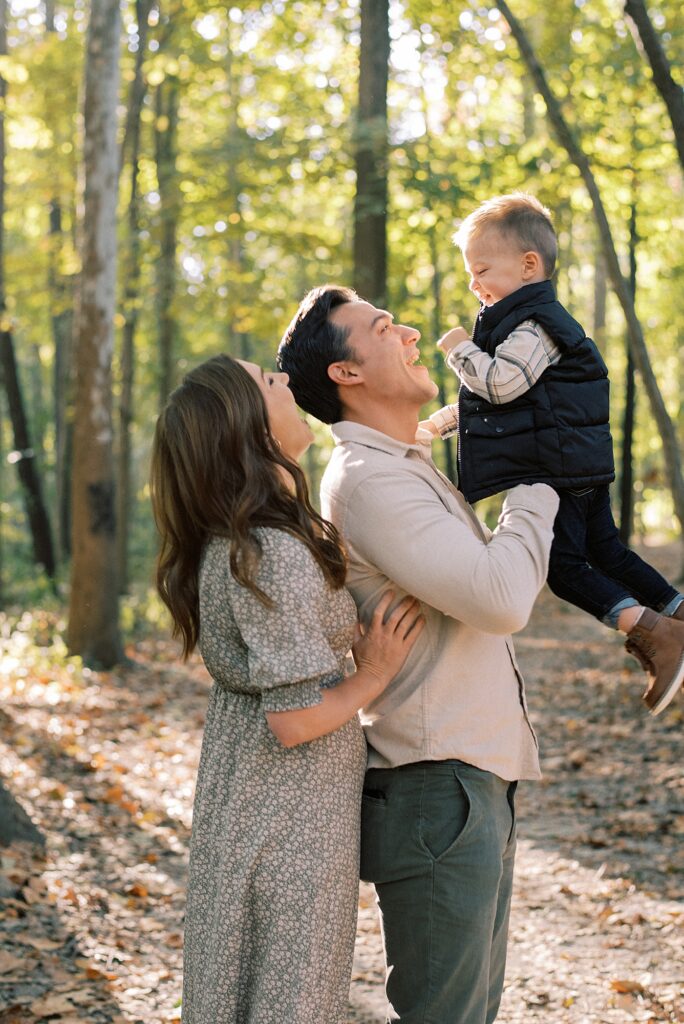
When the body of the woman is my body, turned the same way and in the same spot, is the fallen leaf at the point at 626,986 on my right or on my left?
on my left

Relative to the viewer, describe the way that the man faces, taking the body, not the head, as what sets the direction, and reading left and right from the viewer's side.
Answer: facing to the right of the viewer

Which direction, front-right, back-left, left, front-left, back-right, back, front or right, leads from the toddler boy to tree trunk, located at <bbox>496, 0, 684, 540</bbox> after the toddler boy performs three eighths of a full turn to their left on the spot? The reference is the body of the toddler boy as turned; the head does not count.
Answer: back-left

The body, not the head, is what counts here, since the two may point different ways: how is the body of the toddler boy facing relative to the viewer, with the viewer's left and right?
facing to the left of the viewer

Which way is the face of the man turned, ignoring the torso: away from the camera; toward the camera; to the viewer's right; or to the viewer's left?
to the viewer's right

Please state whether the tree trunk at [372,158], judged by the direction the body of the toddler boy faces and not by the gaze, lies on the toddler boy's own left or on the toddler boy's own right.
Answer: on the toddler boy's own right

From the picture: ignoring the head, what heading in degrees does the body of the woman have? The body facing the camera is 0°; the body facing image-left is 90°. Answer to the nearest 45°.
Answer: approximately 270°

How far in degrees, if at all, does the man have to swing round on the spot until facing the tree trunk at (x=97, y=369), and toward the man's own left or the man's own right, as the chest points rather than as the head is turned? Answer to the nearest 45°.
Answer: approximately 90° to the man's own left

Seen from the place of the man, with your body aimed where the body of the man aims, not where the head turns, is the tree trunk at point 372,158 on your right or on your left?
on your left

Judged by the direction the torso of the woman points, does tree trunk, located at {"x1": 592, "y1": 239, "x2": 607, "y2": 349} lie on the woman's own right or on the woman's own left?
on the woman's own left
